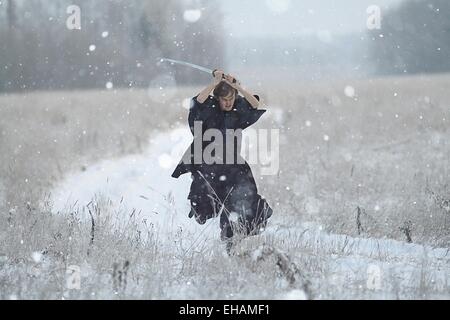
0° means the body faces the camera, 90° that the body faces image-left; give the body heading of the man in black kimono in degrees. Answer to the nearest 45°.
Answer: approximately 0°
